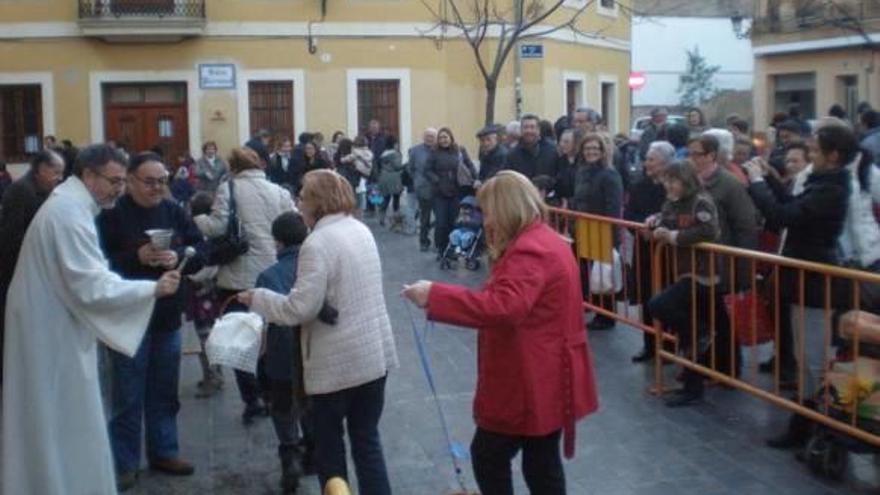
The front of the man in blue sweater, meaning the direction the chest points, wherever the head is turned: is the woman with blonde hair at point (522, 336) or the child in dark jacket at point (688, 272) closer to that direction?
the woman with blonde hair

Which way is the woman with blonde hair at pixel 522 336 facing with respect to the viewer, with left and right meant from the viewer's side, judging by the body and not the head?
facing to the left of the viewer

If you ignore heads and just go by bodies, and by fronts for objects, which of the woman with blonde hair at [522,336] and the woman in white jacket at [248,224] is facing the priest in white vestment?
the woman with blonde hair

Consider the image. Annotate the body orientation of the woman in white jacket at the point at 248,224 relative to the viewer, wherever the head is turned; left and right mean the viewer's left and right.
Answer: facing away from the viewer and to the left of the viewer

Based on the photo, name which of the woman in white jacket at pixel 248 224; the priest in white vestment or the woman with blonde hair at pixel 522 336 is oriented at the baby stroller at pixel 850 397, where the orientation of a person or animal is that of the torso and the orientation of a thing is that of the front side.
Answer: the priest in white vestment

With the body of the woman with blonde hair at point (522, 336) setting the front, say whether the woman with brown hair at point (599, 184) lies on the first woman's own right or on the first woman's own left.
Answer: on the first woman's own right

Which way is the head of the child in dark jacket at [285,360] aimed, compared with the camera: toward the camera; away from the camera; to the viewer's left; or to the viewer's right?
away from the camera

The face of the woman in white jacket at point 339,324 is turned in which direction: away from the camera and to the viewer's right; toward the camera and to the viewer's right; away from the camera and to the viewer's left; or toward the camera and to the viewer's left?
away from the camera and to the viewer's left

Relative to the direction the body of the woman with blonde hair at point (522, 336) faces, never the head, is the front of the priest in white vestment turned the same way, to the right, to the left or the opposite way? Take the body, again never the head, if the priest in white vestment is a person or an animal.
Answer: the opposite way

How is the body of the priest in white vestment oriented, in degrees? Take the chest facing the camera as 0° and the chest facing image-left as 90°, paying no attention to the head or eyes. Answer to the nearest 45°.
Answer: approximately 270°
